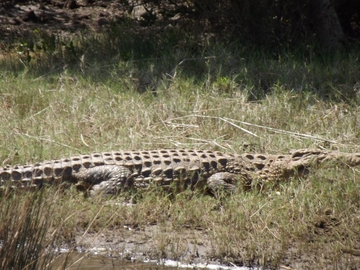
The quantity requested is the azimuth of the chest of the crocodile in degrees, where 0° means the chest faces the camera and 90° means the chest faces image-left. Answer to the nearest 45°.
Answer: approximately 270°
